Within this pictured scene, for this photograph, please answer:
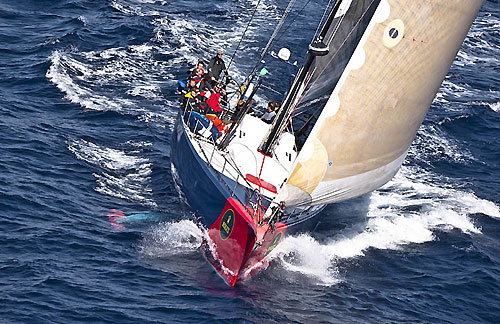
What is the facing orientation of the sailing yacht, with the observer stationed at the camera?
facing the viewer
